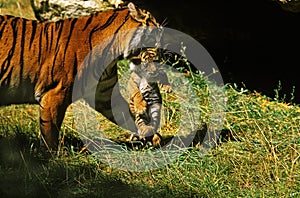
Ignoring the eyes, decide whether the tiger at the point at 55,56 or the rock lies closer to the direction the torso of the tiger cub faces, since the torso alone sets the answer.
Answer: the tiger

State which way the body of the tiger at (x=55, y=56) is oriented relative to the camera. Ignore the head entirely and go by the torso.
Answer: to the viewer's right

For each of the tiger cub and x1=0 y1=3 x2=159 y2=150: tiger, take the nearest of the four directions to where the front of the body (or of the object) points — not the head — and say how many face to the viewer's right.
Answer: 1

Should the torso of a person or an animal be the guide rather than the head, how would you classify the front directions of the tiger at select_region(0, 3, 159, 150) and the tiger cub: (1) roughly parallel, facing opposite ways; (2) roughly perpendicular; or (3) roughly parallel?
roughly perpendicular

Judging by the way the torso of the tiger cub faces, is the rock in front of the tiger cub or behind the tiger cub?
behind

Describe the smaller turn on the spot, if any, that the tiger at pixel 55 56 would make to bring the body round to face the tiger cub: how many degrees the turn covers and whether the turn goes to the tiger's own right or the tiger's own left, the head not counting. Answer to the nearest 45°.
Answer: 0° — it already faces it

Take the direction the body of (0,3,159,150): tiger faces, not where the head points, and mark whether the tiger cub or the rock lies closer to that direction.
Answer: the tiger cub
